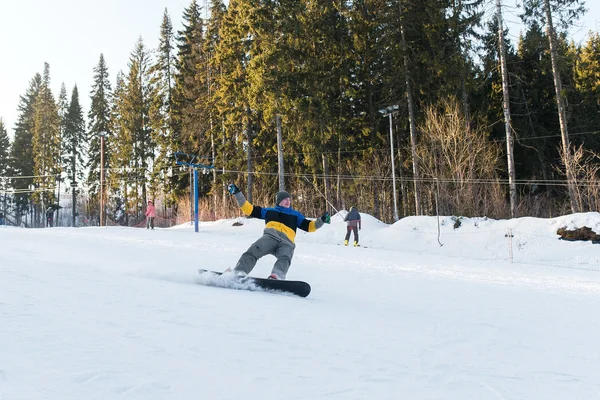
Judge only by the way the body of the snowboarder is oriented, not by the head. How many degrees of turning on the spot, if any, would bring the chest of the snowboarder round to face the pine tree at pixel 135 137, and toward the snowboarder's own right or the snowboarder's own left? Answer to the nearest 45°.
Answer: approximately 180°

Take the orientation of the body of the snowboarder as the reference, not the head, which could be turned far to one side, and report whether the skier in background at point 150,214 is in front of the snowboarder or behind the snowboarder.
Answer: behind
